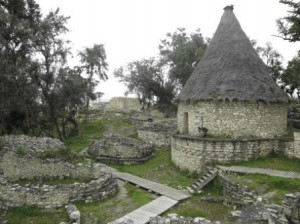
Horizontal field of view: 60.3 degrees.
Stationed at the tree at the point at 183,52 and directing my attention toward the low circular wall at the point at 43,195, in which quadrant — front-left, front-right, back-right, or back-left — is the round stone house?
front-left

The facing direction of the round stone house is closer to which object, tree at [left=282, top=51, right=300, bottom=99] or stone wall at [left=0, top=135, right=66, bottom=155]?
the stone wall

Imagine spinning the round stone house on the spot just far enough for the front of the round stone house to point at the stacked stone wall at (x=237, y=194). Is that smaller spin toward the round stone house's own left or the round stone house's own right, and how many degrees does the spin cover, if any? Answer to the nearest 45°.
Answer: approximately 45° to the round stone house's own left

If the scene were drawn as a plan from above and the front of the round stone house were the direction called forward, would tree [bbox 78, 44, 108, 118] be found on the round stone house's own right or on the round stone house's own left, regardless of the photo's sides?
on the round stone house's own right

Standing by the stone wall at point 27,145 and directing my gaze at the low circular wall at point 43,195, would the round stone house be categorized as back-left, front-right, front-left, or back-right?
front-left

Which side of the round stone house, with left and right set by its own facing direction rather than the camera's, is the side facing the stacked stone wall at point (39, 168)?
front

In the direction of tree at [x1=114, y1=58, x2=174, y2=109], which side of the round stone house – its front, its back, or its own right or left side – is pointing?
right

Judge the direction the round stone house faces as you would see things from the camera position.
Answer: facing the viewer and to the left of the viewer

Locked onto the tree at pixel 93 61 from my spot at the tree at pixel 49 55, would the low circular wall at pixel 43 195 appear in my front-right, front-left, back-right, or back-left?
back-right

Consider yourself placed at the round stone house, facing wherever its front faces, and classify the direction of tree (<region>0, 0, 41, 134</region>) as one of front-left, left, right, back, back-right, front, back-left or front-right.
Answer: front-right

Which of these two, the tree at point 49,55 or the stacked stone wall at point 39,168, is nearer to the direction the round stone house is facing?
the stacked stone wall

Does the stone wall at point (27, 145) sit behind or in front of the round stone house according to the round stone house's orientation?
in front

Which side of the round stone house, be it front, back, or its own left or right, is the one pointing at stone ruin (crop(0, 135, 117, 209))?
front

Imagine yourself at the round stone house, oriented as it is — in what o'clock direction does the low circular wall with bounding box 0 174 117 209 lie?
The low circular wall is roughly at 12 o'clock from the round stone house.

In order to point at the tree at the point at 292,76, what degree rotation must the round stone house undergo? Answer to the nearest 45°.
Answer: approximately 180°
